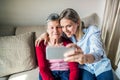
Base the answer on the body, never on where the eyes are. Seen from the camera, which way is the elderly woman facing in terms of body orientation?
toward the camera

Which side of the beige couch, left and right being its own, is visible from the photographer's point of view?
front

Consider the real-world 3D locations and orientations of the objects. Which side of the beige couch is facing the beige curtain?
left

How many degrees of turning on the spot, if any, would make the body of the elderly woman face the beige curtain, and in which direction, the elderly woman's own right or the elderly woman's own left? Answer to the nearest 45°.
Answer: approximately 135° to the elderly woman's own left

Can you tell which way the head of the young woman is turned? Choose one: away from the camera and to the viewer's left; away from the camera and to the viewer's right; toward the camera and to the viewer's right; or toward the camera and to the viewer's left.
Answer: toward the camera and to the viewer's left
